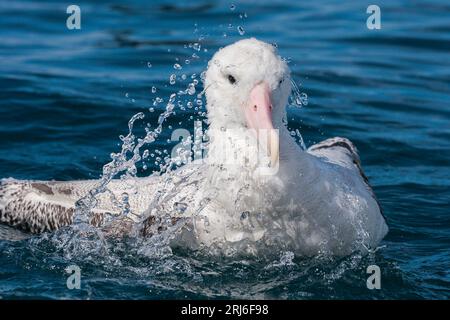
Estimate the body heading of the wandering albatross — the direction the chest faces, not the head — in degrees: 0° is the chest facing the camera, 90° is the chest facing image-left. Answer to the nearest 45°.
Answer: approximately 0°
